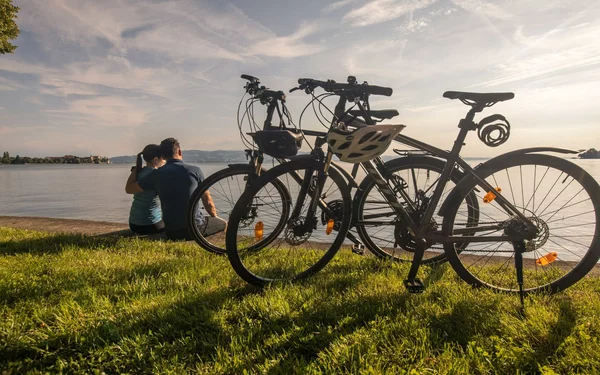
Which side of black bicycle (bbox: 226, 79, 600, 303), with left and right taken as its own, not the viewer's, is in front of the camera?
left

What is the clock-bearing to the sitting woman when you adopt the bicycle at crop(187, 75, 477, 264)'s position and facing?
The sitting woman is roughly at 1 o'clock from the bicycle.

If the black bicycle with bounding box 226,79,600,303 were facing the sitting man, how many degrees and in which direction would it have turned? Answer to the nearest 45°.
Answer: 0° — it already faces them

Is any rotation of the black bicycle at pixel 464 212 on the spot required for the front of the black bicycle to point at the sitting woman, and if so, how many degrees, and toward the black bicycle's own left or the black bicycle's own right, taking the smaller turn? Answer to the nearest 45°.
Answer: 0° — it already faces them

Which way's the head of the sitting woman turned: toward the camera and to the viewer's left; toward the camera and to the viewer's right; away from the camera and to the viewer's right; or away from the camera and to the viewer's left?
away from the camera and to the viewer's right

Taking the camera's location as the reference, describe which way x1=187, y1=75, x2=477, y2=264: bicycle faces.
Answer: facing to the left of the viewer
